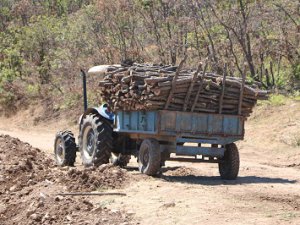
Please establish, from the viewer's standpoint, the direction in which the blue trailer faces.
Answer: facing away from the viewer and to the left of the viewer
